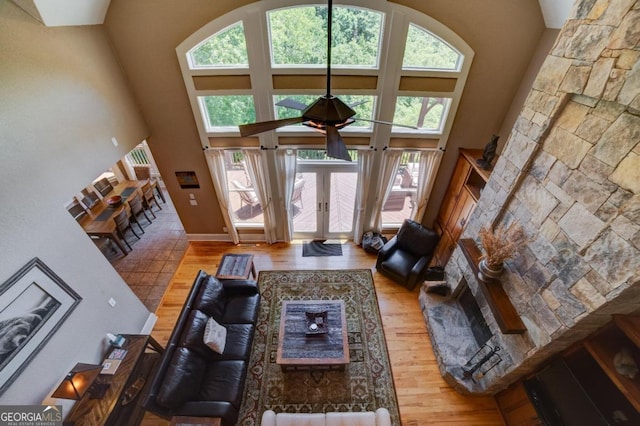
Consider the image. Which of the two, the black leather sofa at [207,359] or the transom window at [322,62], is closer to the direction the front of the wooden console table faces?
the black leather sofa

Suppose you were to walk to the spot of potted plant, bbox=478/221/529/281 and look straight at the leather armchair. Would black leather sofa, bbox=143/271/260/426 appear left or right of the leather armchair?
left

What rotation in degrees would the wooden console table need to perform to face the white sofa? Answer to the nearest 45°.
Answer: approximately 45° to its right

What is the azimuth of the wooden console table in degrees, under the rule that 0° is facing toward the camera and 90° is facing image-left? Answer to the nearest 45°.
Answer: approximately 270°
